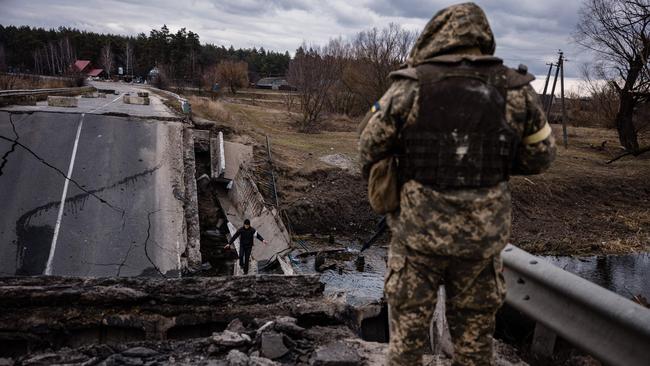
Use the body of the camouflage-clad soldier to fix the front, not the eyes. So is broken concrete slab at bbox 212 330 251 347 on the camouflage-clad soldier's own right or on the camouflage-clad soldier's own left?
on the camouflage-clad soldier's own left

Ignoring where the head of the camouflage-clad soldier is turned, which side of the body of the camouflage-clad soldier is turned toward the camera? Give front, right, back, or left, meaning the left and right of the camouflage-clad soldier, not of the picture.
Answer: back

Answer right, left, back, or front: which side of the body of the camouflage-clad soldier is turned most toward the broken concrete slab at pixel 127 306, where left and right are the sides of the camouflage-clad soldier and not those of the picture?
left

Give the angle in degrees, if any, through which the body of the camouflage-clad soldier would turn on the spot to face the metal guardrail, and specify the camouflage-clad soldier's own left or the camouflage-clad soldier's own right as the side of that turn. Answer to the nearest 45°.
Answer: approximately 90° to the camouflage-clad soldier's own right

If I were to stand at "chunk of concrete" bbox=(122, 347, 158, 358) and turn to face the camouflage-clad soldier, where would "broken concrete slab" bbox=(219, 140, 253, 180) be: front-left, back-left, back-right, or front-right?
back-left

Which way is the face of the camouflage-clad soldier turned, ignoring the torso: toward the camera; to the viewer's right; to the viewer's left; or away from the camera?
away from the camera

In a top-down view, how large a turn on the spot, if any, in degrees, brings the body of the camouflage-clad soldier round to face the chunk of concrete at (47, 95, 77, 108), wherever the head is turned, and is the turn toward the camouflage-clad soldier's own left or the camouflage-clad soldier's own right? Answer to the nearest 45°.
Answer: approximately 45° to the camouflage-clad soldier's own left
